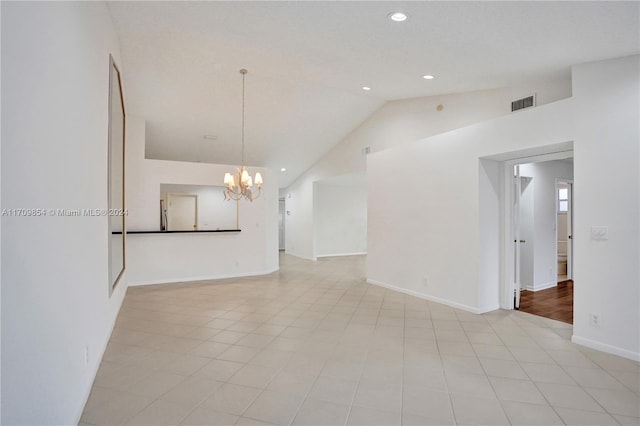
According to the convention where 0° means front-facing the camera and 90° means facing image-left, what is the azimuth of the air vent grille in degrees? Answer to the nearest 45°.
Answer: approximately 45°

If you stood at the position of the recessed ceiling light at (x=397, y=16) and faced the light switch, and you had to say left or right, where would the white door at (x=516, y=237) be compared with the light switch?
left

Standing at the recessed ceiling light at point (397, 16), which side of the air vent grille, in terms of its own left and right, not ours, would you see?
front
